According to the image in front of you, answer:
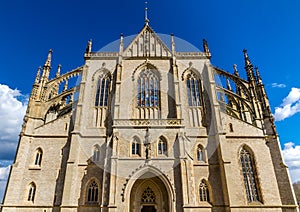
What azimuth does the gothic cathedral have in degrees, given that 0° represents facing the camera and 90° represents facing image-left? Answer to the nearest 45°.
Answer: approximately 0°
